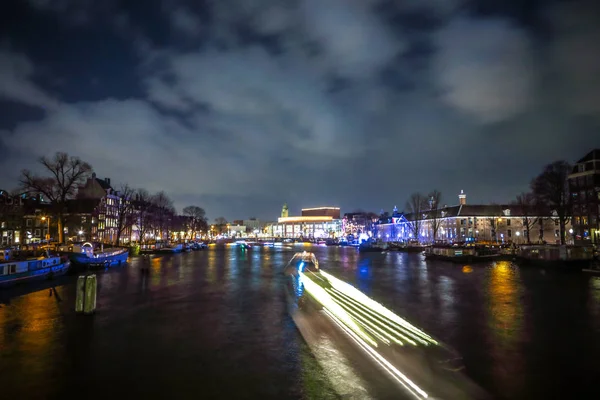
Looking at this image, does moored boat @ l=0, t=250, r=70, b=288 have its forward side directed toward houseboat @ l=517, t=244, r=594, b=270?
no

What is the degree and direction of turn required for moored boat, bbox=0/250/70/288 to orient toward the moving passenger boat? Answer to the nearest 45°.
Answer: approximately 135° to its right

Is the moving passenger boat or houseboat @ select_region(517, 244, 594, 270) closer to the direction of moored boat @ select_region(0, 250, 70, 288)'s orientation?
the houseboat

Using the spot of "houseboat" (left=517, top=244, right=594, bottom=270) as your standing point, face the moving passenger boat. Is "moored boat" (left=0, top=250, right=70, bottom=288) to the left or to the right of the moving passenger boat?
right

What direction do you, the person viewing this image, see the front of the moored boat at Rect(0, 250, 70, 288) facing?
facing away from the viewer and to the right of the viewer

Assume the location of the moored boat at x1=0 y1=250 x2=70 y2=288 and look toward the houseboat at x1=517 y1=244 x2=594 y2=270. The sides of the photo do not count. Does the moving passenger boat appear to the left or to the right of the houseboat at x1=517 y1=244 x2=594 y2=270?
right
